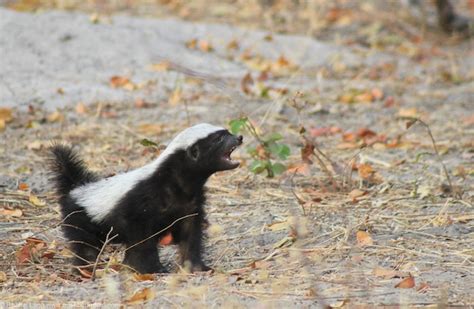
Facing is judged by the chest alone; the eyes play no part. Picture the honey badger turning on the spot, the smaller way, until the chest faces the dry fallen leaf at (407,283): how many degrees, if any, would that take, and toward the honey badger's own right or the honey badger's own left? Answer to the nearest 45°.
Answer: approximately 45° to the honey badger's own right

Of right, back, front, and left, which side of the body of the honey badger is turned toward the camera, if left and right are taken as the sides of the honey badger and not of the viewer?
right

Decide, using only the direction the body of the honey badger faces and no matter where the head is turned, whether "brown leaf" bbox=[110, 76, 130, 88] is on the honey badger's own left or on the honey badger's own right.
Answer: on the honey badger's own left

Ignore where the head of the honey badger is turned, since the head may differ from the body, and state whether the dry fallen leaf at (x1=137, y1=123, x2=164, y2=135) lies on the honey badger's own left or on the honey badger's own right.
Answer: on the honey badger's own left

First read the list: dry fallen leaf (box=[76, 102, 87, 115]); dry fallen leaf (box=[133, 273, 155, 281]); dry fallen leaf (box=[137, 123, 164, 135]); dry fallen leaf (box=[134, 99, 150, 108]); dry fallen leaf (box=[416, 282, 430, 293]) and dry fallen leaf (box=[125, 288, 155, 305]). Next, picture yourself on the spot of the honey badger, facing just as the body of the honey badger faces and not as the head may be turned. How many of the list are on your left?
3

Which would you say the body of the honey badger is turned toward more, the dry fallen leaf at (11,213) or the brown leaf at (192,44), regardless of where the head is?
the brown leaf

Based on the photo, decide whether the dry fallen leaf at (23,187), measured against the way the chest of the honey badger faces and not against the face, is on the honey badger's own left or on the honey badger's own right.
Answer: on the honey badger's own left

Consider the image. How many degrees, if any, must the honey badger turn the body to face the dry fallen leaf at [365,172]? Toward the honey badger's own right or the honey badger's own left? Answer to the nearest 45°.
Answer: approximately 45° to the honey badger's own left

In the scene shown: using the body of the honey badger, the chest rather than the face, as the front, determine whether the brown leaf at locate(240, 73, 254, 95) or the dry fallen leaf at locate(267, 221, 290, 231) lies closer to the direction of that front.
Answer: the dry fallen leaf

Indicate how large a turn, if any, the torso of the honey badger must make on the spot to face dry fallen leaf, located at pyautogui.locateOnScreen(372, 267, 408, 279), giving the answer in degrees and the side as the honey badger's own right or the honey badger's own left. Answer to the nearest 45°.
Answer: approximately 45° to the honey badger's own right

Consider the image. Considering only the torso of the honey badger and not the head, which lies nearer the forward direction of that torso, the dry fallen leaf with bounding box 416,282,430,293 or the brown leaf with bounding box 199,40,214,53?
the dry fallen leaf
